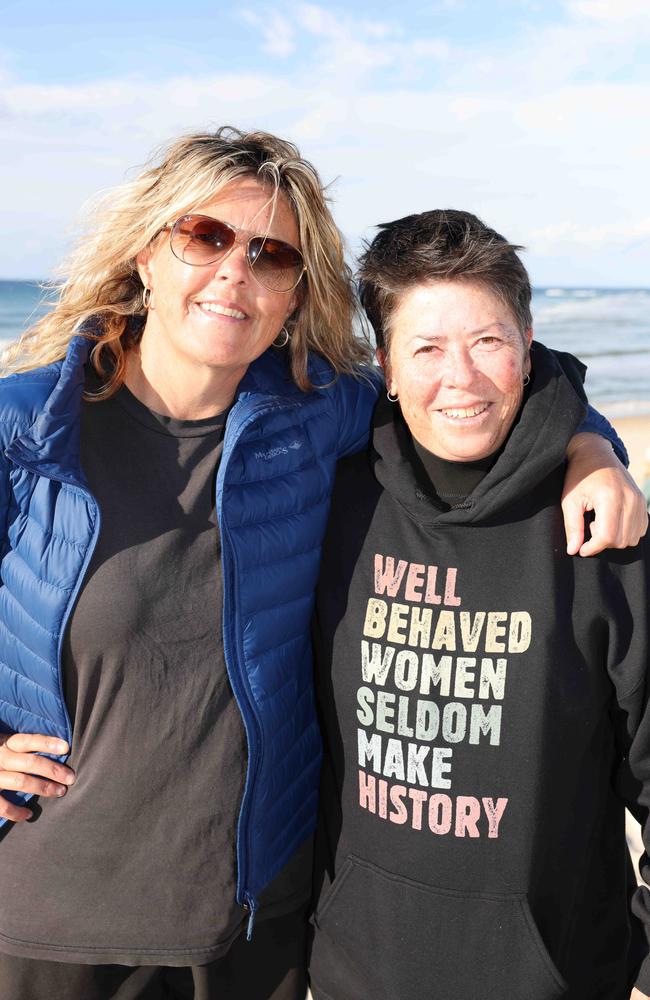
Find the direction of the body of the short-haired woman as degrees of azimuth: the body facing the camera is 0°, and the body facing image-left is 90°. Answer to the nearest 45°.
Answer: approximately 0°

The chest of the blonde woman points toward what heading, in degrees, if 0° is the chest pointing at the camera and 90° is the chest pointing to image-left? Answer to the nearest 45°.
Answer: approximately 0°

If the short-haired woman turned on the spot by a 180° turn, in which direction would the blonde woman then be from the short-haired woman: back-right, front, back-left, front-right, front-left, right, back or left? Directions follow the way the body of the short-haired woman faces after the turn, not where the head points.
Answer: left
